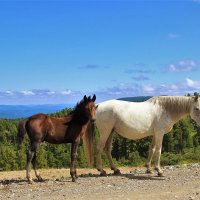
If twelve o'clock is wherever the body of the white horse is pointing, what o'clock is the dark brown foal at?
The dark brown foal is roughly at 5 o'clock from the white horse.

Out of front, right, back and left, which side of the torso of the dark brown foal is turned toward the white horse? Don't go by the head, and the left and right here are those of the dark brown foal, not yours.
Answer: front

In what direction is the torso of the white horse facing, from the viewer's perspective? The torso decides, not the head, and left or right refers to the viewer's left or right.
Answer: facing to the right of the viewer

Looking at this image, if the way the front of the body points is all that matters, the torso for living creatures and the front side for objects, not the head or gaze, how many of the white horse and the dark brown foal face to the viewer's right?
2

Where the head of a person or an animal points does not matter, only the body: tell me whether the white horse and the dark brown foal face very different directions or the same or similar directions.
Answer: same or similar directions

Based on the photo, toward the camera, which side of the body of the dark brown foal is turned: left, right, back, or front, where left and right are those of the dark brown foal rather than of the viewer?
right
